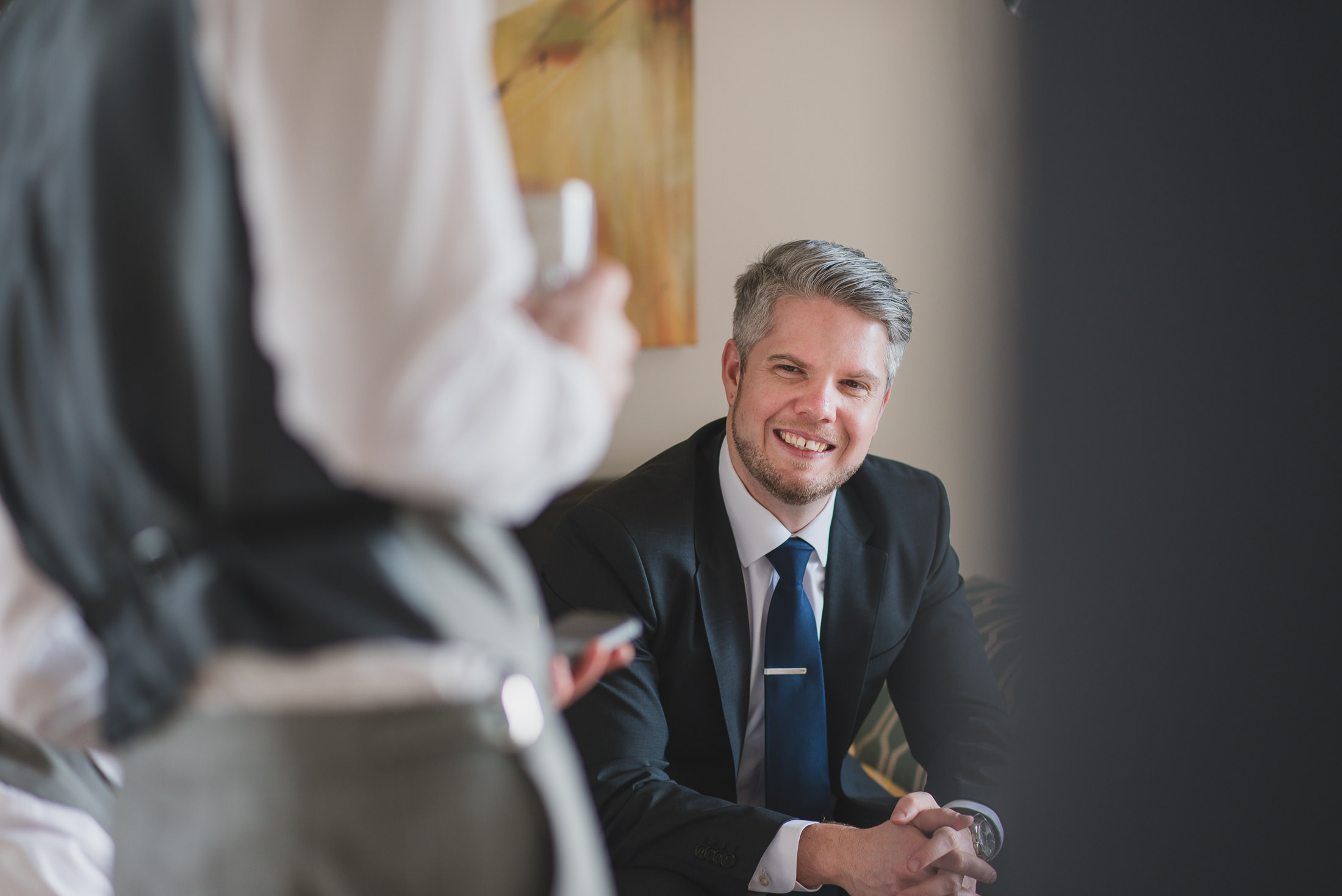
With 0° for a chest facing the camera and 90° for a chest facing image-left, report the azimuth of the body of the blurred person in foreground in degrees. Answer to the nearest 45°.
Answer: approximately 225°

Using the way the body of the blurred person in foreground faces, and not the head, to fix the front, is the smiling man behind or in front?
in front
